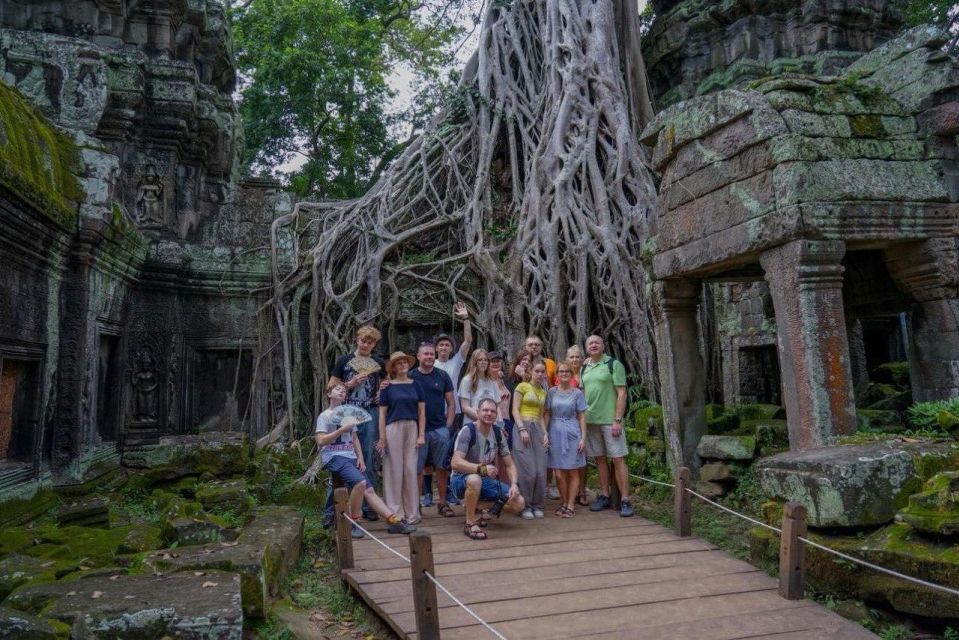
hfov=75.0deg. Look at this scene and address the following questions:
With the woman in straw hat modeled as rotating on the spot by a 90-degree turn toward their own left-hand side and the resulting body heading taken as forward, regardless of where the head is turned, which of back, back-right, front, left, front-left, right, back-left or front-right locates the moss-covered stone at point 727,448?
front

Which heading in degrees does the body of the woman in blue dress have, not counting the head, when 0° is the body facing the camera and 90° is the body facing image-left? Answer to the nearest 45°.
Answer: approximately 0°

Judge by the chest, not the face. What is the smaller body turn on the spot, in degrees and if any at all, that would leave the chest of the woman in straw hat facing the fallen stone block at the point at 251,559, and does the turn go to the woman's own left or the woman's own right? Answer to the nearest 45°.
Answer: approximately 45° to the woman's own right

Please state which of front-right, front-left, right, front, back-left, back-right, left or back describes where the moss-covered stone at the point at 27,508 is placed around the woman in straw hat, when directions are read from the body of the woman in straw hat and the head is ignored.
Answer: right

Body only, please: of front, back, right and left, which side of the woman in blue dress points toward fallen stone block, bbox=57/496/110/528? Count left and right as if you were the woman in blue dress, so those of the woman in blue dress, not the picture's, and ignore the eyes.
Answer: right

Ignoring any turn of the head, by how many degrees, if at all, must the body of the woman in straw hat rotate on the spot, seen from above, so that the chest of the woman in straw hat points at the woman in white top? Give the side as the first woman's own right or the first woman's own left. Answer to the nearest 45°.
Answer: approximately 90° to the first woman's own left

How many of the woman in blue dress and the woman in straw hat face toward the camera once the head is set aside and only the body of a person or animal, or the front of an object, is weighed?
2

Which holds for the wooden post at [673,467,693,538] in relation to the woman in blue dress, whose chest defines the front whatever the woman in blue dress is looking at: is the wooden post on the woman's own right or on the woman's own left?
on the woman's own left

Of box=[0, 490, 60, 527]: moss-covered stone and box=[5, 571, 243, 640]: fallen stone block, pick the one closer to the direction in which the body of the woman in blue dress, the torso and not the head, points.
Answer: the fallen stone block

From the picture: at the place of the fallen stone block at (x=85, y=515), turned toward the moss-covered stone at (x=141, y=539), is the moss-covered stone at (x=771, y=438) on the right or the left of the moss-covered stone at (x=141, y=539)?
left
